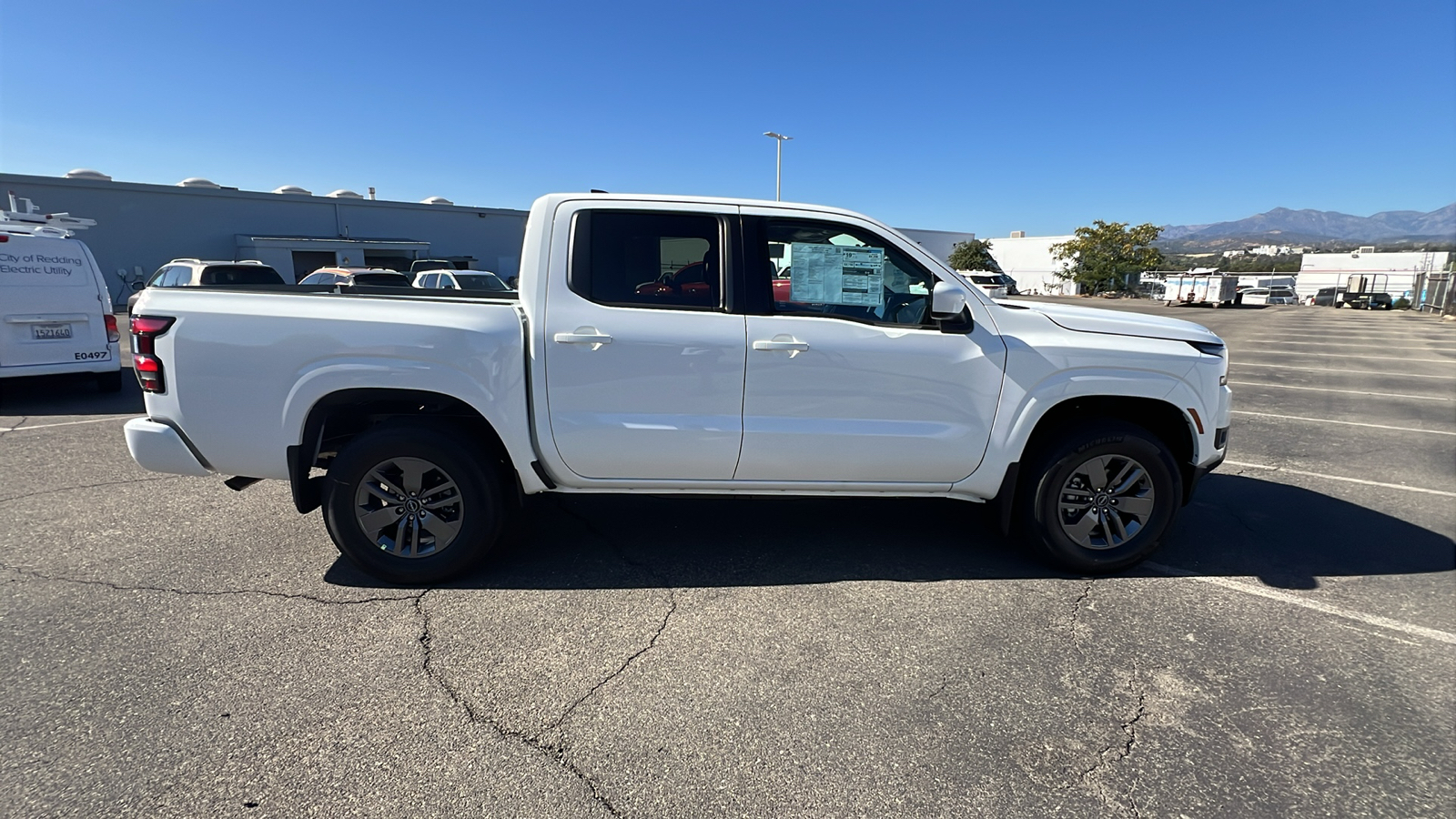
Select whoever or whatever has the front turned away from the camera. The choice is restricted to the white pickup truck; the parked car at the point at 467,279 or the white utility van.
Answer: the white utility van

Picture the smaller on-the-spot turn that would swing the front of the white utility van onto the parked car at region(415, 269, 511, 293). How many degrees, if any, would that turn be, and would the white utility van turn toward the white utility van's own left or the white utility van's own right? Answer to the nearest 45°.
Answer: approximately 45° to the white utility van's own right

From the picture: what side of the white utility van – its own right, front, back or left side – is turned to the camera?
back

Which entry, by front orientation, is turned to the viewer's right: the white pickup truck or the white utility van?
the white pickup truck

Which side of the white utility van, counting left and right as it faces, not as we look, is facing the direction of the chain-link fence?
right

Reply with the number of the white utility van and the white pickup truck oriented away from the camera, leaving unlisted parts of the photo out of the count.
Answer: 1

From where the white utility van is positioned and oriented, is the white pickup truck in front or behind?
behind

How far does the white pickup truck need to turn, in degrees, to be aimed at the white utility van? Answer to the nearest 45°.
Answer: approximately 135° to its left

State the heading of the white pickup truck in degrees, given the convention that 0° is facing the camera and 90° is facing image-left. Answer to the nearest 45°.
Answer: approximately 270°
